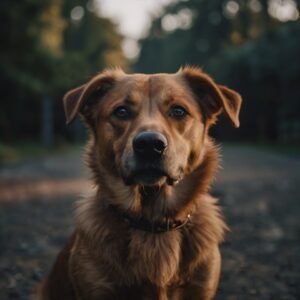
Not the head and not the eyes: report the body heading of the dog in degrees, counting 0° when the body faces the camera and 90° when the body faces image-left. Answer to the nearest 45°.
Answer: approximately 0°
